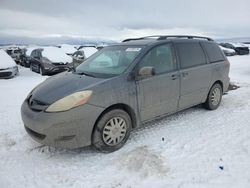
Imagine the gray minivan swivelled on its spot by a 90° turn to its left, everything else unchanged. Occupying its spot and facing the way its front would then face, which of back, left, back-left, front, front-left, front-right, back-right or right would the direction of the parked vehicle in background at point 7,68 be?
back

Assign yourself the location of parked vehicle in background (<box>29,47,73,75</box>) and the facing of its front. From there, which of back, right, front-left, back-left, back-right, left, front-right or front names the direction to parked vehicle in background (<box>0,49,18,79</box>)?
right

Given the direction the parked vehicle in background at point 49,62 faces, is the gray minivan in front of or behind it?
in front

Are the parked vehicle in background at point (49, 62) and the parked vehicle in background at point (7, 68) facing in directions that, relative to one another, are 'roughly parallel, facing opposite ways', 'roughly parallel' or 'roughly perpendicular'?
roughly parallel

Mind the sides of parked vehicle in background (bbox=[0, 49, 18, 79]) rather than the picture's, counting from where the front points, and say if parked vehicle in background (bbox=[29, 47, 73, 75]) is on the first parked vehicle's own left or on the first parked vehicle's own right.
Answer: on the first parked vehicle's own left

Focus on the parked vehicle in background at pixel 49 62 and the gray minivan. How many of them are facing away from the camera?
0

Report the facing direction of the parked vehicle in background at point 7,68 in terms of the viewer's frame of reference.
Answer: facing the viewer and to the right of the viewer

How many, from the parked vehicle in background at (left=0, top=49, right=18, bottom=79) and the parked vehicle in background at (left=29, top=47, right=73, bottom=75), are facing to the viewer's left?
0

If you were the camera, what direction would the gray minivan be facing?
facing the viewer and to the left of the viewer

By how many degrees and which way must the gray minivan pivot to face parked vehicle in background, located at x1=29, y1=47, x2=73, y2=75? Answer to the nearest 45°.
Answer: approximately 135° to its right
